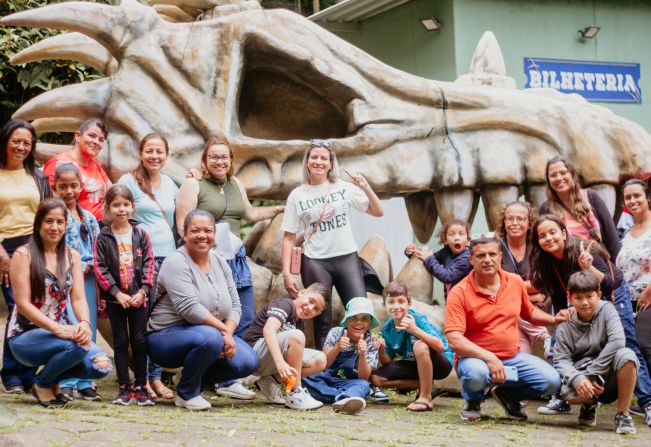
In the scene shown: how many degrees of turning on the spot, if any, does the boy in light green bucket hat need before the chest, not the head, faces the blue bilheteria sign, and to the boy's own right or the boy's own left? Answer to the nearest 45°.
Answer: approximately 135° to the boy's own left

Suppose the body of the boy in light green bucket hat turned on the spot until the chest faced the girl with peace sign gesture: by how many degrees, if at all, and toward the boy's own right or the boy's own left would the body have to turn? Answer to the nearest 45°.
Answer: approximately 90° to the boy's own left

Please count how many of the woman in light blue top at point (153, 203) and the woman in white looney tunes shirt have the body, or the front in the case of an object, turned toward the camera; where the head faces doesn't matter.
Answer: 2

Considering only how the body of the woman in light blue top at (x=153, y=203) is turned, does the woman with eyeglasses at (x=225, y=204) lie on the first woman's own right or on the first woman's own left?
on the first woman's own left

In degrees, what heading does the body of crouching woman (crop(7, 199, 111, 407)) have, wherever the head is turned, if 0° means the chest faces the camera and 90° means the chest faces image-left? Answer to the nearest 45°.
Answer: approximately 315°

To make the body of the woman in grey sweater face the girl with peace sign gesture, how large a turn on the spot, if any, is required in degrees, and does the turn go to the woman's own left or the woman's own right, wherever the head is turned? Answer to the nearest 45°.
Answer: approximately 45° to the woman's own left

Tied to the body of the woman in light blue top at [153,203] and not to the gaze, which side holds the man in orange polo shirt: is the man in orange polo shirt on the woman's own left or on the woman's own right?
on the woman's own left

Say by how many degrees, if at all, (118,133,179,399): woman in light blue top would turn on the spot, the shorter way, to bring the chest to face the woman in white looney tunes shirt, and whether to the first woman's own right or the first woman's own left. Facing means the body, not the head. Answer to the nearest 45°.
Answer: approximately 90° to the first woman's own left

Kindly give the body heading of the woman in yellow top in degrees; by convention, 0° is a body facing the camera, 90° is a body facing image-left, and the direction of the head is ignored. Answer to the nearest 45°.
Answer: approximately 0°

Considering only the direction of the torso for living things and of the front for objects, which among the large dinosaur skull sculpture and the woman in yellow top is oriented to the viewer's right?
the large dinosaur skull sculpture
